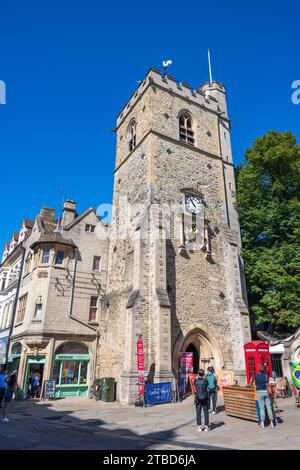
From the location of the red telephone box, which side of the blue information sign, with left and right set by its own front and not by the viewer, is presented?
left

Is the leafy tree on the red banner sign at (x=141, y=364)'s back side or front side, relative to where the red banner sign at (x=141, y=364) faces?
on the back side

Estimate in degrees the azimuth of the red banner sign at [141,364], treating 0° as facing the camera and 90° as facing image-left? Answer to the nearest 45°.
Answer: approximately 45°

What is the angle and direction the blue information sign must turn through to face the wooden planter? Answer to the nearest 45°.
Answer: approximately 45° to its left

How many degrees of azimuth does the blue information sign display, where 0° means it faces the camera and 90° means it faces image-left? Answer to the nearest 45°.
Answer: approximately 0°

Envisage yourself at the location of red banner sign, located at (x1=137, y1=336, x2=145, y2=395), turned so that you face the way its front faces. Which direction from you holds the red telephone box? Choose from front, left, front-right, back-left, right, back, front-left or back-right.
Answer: back-left
